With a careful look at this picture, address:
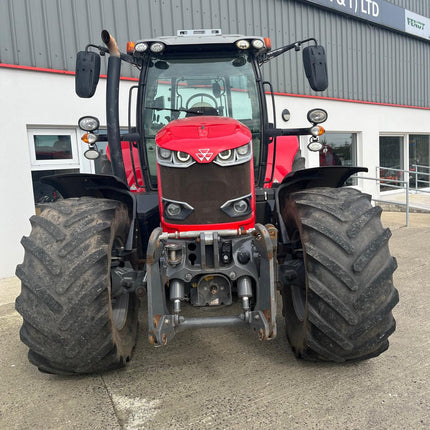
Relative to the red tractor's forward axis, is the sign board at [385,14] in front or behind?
behind

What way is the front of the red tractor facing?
toward the camera
